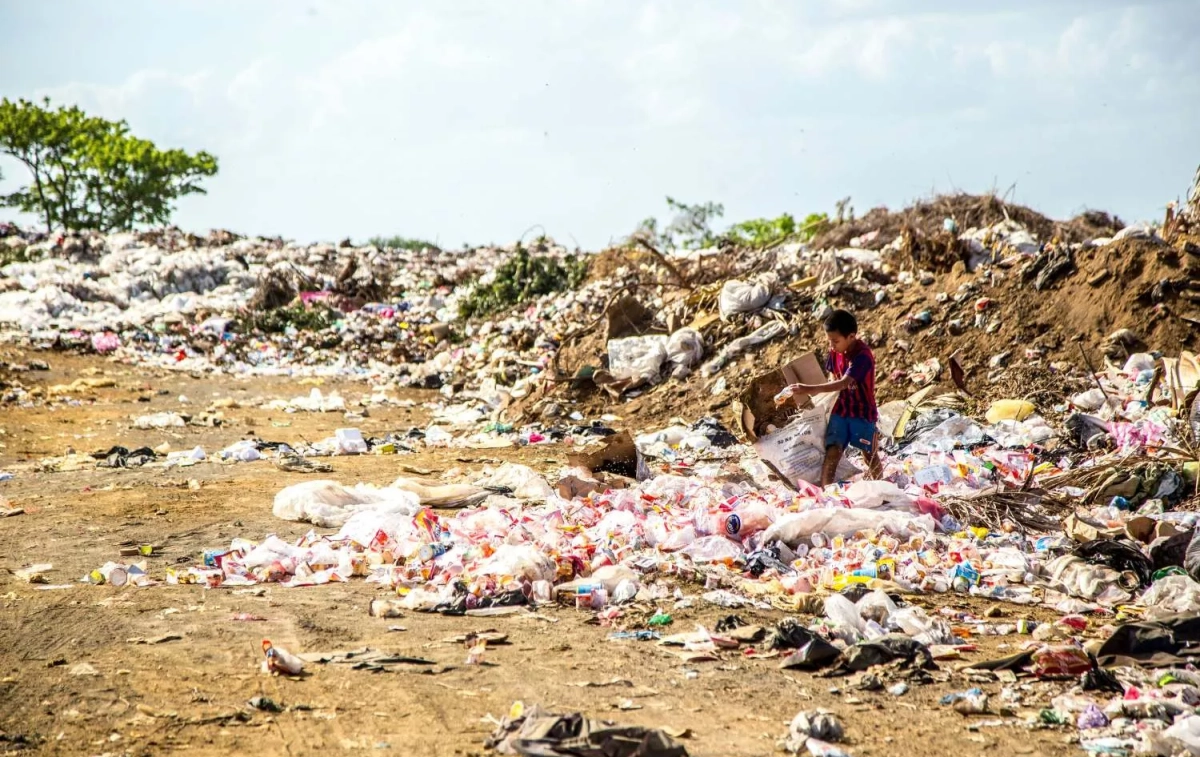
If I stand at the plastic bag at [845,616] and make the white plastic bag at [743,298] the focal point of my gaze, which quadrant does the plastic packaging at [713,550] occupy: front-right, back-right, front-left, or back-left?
front-left

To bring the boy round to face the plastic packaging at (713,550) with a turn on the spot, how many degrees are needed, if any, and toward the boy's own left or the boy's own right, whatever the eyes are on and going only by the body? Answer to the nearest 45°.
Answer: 0° — they already face it

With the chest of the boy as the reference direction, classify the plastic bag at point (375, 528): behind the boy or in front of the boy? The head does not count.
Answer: in front

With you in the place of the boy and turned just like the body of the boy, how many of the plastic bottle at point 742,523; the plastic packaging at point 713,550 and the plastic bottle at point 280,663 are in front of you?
3

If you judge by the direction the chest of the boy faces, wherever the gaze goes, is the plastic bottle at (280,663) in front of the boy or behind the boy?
in front

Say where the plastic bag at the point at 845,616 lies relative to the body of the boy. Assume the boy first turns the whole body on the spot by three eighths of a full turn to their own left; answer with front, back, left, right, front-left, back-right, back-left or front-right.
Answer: right

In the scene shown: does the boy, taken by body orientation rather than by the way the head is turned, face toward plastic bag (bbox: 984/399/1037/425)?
no

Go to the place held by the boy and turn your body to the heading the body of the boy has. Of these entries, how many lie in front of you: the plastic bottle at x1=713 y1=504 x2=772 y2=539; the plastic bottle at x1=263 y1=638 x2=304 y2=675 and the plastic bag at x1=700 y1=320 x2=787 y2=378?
2

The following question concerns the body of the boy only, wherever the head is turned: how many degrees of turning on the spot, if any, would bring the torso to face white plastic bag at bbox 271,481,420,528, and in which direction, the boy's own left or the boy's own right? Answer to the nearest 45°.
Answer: approximately 45° to the boy's own right

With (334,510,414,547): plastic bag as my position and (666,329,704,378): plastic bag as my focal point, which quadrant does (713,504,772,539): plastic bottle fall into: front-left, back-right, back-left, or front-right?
front-right

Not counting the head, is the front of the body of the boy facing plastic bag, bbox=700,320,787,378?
no

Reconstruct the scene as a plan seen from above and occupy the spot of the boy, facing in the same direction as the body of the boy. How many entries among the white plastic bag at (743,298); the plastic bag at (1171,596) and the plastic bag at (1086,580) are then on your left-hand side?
2

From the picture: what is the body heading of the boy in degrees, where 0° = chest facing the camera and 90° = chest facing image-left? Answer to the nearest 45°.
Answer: approximately 45°

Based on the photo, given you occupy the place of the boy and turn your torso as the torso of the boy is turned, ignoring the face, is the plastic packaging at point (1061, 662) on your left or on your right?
on your left

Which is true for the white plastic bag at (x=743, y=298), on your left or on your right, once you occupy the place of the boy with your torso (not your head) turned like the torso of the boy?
on your right

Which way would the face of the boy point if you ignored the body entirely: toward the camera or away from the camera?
toward the camera
